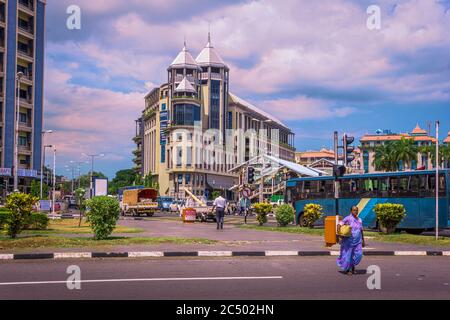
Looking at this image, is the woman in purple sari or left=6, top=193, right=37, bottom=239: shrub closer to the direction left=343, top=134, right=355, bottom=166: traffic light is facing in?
the woman in purple sari

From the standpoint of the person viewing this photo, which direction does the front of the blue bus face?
facing away from the viewer and to the left of the viewer

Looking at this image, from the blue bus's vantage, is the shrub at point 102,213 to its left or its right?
on its left

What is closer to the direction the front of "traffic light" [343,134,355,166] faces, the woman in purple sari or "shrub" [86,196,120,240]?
the woman in purple sari

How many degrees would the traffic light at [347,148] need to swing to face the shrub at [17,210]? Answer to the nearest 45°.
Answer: approximately 135° to its right

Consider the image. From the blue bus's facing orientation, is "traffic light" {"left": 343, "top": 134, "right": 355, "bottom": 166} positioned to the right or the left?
on its left

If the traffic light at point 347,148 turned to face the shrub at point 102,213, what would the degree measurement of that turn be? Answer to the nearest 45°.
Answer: approximately 135° to its right
